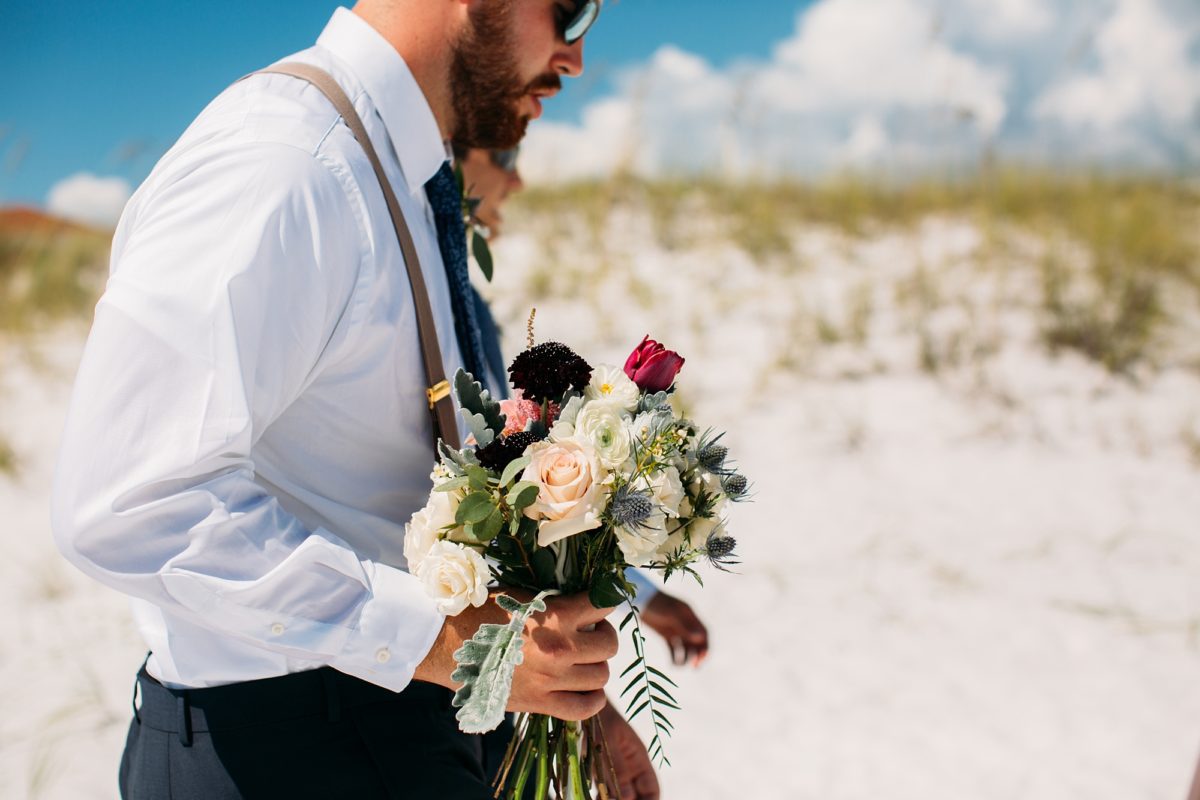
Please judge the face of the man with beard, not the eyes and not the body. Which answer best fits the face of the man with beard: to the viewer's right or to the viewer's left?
to the viewer's right

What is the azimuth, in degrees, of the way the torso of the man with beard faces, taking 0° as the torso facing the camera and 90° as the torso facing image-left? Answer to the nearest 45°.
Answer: approximately 270°
